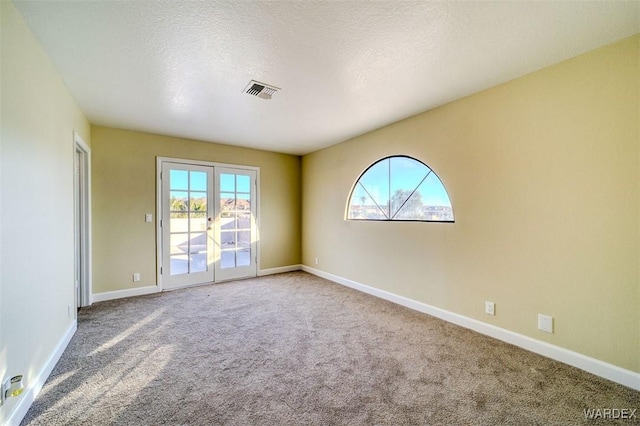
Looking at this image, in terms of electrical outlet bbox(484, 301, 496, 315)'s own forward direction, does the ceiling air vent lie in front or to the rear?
in front

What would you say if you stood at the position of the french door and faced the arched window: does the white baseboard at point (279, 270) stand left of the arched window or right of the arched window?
left

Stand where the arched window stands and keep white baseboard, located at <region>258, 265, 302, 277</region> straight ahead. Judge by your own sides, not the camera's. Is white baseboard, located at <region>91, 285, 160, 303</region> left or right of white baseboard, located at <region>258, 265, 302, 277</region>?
left

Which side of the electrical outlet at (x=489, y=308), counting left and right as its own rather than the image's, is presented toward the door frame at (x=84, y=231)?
front

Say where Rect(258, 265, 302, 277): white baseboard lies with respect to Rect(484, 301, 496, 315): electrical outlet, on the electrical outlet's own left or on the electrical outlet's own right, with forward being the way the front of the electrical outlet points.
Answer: on the electrical outlet's own right

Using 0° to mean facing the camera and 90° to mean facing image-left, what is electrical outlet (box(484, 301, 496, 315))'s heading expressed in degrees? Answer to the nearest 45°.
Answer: approximately 45°

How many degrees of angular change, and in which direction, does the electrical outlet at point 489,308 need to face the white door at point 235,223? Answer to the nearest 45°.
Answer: approximately 45° to its right

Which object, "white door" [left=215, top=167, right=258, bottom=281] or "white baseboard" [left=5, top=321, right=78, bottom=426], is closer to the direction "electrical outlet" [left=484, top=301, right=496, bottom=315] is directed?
the white baseboard

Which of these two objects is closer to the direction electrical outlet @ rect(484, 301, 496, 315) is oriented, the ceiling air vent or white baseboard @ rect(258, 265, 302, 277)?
the ceiling air vent

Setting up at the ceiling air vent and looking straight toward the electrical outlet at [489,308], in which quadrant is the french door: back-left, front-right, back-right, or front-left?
back-left
